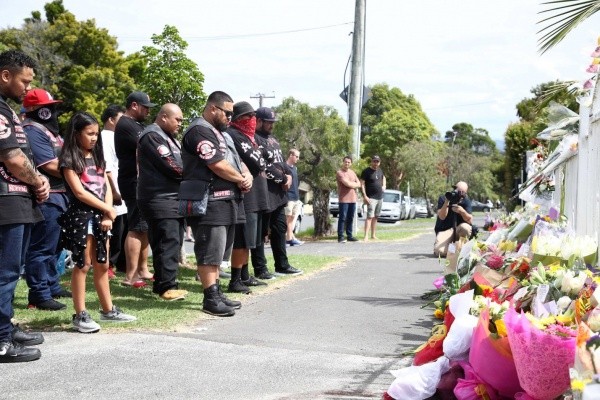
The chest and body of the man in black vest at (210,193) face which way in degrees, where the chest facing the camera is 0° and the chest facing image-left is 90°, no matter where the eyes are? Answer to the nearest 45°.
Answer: approximately 270°

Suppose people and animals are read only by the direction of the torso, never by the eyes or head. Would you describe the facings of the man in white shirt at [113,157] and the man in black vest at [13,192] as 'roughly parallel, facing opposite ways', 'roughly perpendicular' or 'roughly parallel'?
roughly parallel

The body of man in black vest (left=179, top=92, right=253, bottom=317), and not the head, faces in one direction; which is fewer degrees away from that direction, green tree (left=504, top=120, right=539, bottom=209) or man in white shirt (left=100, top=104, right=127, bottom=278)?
the green tree

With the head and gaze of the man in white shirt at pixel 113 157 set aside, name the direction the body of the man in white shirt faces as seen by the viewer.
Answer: to the viewer's right

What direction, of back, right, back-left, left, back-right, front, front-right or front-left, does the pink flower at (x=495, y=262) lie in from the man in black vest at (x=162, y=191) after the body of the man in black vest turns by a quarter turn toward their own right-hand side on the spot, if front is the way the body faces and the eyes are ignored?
front-left

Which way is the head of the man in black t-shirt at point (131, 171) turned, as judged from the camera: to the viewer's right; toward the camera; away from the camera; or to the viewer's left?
to the viewer's right

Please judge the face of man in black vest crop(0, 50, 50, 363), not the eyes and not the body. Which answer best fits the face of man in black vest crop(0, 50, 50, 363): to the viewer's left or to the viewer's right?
to the viewer's right

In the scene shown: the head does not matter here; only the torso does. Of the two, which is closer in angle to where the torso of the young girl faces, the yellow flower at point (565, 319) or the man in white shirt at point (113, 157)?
the yellow flower

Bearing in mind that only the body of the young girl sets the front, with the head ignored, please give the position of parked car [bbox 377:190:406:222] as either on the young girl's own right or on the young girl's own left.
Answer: on the young girl's own left

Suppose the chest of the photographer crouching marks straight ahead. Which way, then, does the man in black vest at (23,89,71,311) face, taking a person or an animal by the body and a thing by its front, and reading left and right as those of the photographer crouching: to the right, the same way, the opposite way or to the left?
to the left

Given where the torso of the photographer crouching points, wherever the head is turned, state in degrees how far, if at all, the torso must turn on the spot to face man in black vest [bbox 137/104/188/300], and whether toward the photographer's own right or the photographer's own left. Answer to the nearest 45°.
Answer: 0° — they already face them

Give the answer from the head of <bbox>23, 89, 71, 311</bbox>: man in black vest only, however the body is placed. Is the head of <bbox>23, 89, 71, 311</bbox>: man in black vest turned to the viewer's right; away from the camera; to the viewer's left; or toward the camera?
to the viewer's right

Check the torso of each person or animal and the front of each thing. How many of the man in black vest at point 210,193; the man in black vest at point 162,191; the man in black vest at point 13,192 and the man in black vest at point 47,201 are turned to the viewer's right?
4

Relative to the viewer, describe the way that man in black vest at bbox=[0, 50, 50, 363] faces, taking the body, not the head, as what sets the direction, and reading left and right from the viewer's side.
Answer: facing to the right of the viewer

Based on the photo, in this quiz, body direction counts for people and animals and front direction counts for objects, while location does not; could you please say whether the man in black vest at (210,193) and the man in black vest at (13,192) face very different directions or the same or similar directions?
same or similar directions
